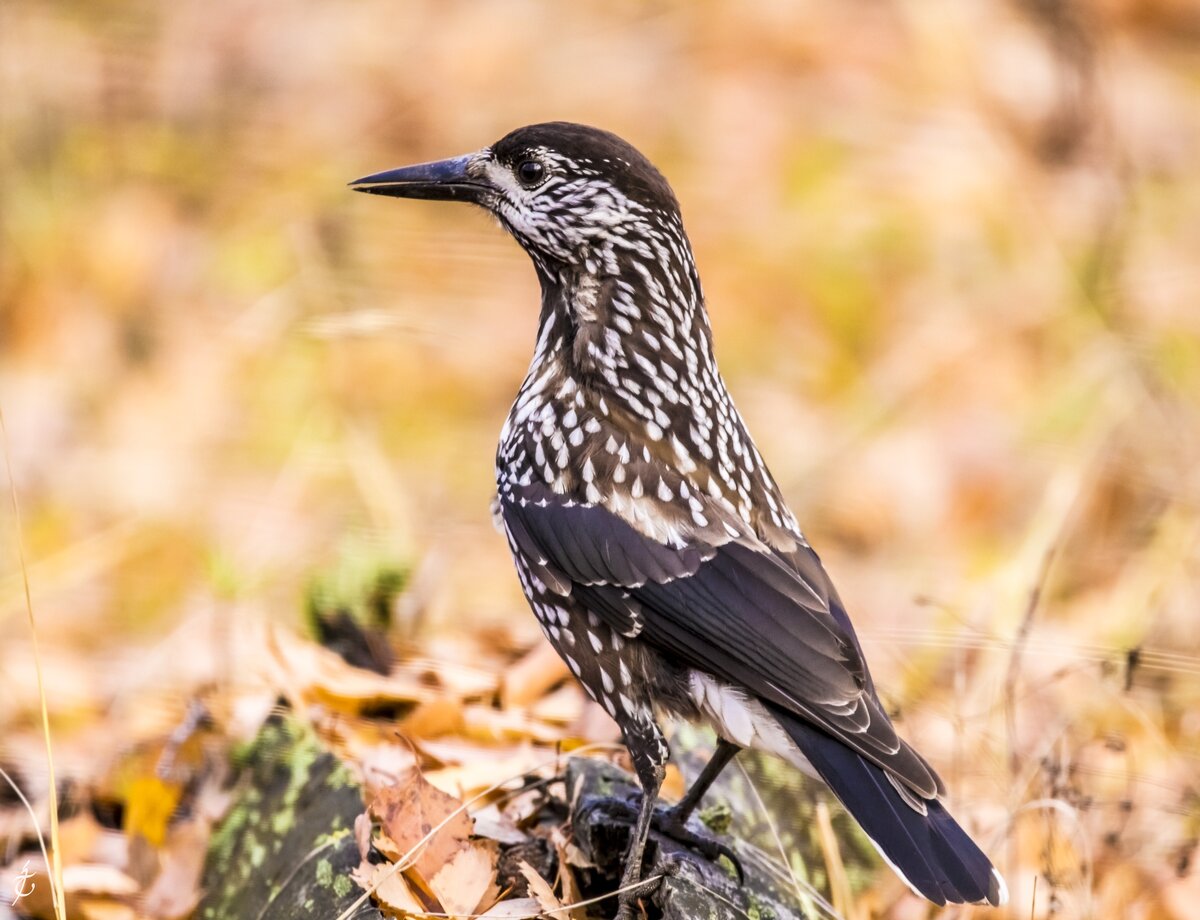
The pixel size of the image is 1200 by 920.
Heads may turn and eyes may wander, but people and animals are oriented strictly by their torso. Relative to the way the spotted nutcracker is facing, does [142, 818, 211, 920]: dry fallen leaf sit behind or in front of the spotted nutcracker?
in front

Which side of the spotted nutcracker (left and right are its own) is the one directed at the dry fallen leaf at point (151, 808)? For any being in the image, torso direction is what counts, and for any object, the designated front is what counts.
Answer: front

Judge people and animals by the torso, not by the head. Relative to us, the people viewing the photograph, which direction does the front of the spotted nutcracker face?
facing to the left of the viewer

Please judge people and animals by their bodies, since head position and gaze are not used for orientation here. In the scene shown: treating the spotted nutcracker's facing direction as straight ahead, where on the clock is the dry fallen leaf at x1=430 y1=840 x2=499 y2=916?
The dry fallen leaf is roughly at 10 o'clock from the spotted nutcracker.

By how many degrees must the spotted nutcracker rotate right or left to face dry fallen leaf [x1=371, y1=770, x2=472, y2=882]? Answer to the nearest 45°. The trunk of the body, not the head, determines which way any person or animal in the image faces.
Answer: approximately 45° to its left
